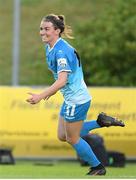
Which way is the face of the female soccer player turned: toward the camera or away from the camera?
toward the camera

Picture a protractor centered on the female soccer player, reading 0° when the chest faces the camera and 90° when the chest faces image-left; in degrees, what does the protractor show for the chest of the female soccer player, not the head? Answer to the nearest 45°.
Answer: approximately 90°
